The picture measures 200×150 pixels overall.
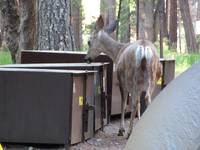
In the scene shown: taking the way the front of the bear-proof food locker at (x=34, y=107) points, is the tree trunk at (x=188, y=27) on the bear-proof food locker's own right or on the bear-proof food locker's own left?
on the bear-proof food locker's own left

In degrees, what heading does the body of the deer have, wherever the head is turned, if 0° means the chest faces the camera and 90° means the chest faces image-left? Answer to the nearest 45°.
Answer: approximately 135°

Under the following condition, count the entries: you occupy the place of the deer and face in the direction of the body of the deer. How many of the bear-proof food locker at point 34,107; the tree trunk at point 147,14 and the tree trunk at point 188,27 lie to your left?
1
